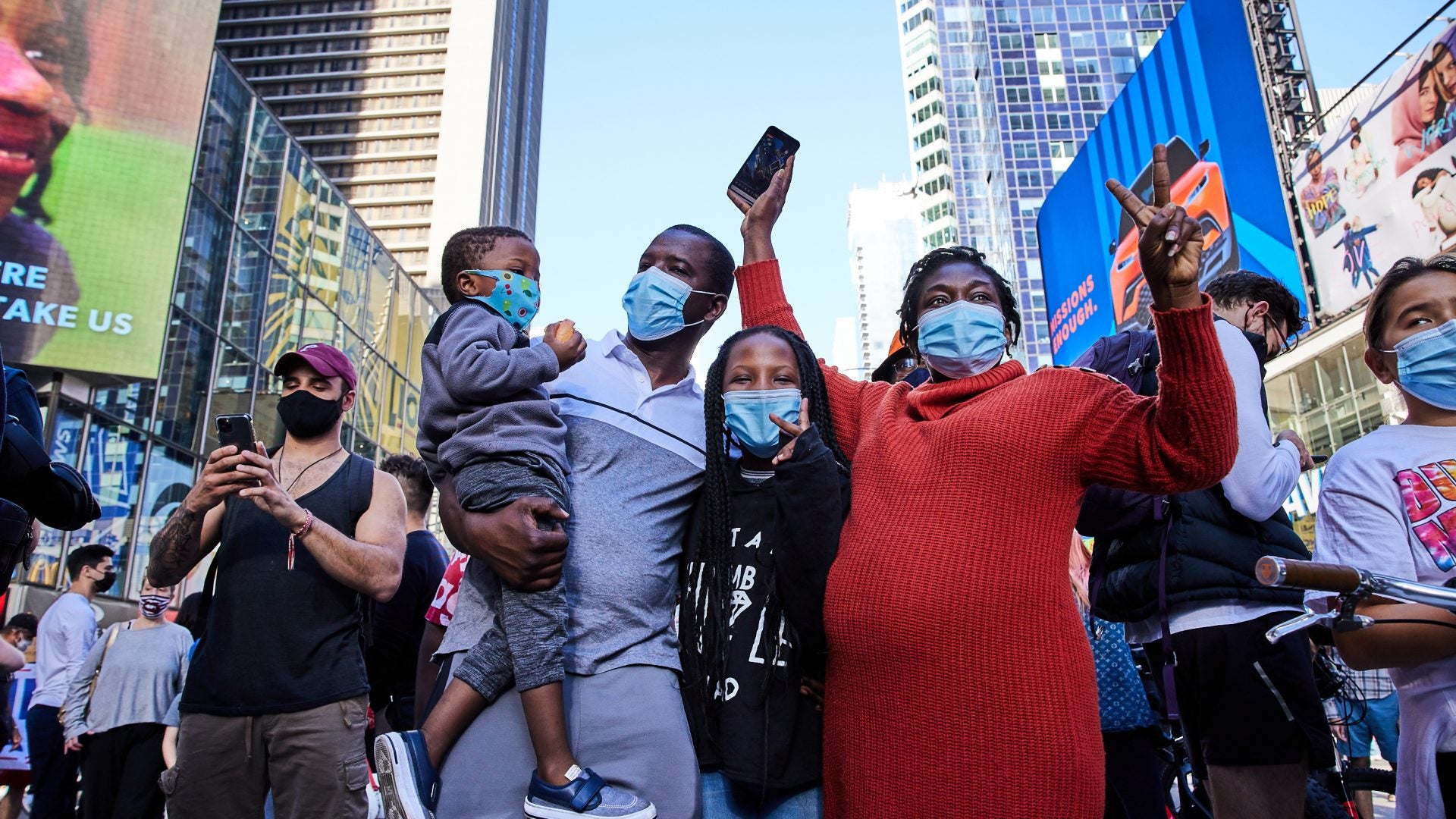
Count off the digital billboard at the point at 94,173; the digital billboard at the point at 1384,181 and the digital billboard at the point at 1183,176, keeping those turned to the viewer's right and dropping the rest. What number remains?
0

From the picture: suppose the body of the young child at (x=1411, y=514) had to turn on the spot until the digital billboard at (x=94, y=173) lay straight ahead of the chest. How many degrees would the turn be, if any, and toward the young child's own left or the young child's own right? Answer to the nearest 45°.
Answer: approximately 135° to the young child's own right

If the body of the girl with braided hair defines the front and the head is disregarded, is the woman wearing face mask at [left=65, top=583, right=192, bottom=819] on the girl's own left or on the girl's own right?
on the girl's own right

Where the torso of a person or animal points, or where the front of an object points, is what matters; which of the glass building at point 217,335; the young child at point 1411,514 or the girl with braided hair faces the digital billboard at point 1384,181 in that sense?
the glass building

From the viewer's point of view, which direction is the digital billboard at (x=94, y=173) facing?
toward the camera

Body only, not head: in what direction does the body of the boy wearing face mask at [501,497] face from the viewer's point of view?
to the viewer's right

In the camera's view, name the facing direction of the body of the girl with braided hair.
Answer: toward the camera

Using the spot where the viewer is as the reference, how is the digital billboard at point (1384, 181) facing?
facing the viewer and to the left of the viewer

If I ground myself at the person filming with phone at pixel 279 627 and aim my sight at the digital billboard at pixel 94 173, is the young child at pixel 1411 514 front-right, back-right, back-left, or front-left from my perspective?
back-right

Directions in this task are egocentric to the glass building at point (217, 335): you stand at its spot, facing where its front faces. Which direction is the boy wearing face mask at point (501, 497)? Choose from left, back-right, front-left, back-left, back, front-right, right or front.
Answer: front-right

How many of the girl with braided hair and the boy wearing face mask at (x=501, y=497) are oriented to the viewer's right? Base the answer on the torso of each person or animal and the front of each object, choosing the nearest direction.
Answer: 1
